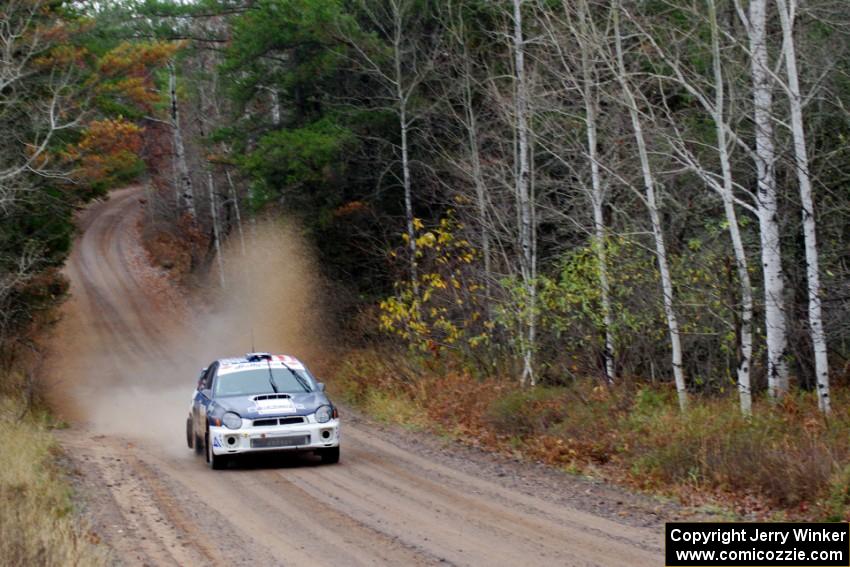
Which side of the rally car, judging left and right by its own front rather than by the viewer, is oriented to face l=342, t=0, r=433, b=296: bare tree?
back

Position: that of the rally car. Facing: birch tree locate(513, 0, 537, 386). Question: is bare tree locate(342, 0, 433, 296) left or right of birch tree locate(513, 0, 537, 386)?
left

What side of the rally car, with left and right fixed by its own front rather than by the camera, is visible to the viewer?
front

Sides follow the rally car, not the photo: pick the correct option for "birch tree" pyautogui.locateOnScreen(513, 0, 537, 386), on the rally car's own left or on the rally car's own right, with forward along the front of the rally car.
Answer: on the rally car's own left
